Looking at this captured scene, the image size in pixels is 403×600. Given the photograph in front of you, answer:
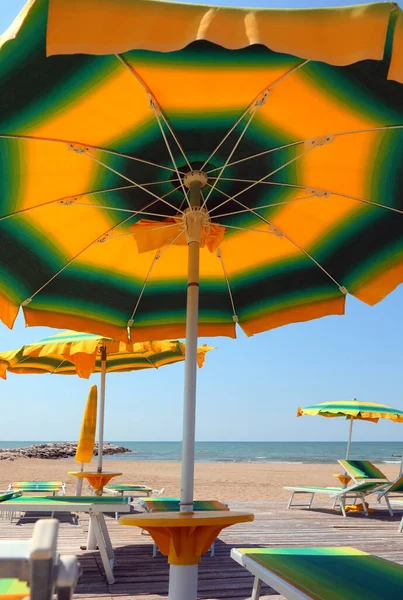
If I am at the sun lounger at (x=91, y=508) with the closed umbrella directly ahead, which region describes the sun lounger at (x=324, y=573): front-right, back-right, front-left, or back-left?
back-right

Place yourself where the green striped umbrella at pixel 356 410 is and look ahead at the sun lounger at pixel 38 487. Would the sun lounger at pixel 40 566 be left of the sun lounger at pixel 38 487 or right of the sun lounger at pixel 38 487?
left

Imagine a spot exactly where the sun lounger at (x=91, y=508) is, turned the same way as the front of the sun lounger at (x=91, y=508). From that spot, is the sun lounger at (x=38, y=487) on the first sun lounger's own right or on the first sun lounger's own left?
on the first sun lounger's own left

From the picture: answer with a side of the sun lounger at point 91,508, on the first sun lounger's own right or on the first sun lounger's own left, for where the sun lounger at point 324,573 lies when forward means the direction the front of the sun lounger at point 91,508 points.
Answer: on the first sun lounger's own right

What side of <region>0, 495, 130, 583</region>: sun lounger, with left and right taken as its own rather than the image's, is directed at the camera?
right
